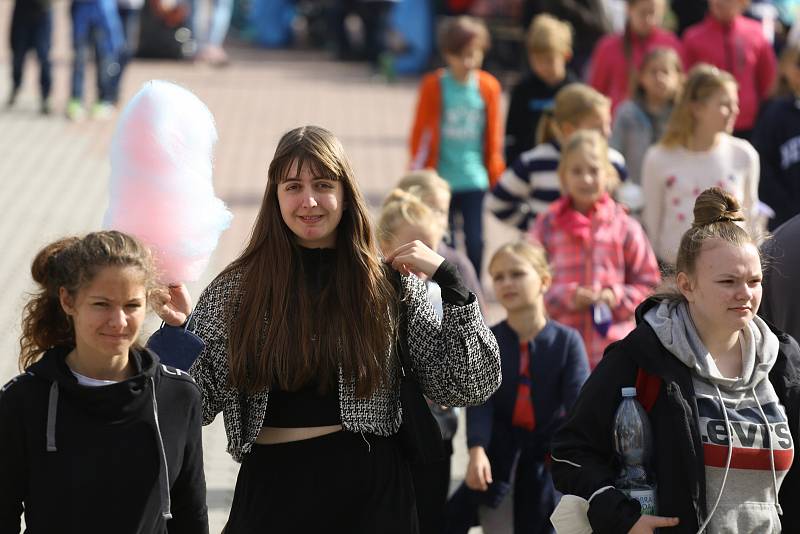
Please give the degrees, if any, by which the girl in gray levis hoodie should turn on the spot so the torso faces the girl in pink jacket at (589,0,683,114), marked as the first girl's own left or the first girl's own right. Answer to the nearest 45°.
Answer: approximately 135° to the first girl's own left

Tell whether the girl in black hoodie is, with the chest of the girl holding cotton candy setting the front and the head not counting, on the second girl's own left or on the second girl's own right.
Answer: on the second girl's own right

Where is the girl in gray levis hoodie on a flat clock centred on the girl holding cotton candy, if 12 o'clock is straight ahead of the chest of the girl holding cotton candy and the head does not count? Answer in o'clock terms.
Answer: The girl in gray levis hoodie is roughly at 9 o'clock from the girl holding cotton candy.

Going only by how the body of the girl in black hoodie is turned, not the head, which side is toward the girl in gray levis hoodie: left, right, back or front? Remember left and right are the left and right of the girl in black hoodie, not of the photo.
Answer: left

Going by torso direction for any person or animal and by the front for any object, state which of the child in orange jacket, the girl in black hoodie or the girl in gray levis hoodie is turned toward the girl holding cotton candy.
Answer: the child in orange jacket

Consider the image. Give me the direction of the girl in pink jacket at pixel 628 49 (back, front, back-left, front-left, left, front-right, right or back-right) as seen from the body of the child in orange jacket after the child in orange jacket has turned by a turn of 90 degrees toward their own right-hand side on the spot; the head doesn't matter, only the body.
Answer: back-right

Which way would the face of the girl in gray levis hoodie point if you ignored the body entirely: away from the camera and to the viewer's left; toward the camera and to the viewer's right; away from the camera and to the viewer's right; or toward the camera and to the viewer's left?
toward the camera and to the viewer's right

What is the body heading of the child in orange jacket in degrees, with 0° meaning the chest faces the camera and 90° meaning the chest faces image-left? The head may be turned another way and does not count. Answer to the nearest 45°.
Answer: approximately 0°

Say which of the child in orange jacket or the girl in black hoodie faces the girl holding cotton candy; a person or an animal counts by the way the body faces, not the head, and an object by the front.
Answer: the child in orange jacket
